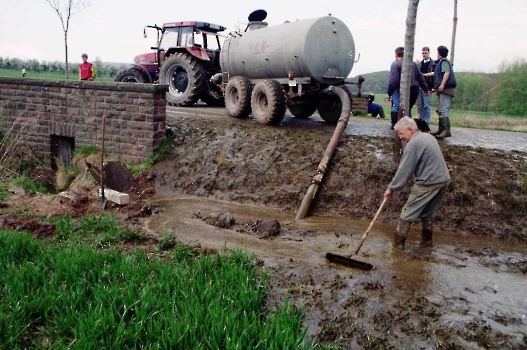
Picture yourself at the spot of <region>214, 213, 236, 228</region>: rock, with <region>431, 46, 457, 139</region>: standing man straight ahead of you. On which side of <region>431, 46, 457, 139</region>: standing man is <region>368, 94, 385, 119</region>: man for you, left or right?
left

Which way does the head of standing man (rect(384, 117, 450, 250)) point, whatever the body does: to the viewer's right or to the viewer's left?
to the viewer's left

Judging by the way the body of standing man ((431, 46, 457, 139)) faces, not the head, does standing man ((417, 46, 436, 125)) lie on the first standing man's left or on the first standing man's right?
on the first standing man's right

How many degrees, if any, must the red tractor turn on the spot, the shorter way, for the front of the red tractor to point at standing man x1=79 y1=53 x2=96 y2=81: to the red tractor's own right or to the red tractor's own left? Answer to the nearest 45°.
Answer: approximately 45° to the red tractor's own left

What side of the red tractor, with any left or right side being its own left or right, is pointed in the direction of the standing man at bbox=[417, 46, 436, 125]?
back

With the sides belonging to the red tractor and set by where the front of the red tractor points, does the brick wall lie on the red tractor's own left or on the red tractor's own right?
on the red tractor's own left

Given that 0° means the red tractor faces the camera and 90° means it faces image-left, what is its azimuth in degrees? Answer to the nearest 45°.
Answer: approximately 135°
